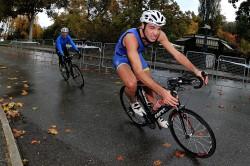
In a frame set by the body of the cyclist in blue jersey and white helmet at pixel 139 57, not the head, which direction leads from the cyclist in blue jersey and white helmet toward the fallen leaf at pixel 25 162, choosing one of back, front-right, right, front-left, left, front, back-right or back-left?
right

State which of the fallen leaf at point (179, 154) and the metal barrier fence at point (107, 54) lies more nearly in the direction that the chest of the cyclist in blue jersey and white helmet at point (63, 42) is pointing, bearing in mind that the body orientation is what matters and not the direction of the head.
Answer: the fallen leaf

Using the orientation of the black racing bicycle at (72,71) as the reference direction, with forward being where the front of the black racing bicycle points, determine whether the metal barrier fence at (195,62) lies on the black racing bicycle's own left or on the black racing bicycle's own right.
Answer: on the black racing bicycle's own left

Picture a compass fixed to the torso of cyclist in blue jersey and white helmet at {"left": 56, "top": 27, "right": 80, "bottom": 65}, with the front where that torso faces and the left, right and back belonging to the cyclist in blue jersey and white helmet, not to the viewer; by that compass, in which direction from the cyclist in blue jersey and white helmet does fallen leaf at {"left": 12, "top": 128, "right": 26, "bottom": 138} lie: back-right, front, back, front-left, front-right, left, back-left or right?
front-right

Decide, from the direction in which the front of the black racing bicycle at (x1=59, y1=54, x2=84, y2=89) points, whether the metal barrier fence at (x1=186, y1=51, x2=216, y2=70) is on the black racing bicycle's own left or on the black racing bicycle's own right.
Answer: on the black racing bicycle's own left

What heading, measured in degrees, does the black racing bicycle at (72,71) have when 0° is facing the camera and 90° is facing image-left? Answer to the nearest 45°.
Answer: approximately 315°

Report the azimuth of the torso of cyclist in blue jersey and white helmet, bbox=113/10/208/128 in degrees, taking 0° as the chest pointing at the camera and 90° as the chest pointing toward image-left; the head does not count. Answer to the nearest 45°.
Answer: approximately 315°

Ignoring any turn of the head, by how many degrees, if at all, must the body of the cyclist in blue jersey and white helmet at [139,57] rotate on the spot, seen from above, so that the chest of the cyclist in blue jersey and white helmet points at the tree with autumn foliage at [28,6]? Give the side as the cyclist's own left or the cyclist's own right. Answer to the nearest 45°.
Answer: approximately 135° to the cyclist's own left

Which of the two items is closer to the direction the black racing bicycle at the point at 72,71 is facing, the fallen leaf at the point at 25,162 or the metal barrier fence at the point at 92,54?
the fallen leaf

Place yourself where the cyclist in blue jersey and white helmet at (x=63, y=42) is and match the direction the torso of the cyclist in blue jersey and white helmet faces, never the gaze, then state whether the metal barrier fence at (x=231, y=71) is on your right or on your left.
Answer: on your left
